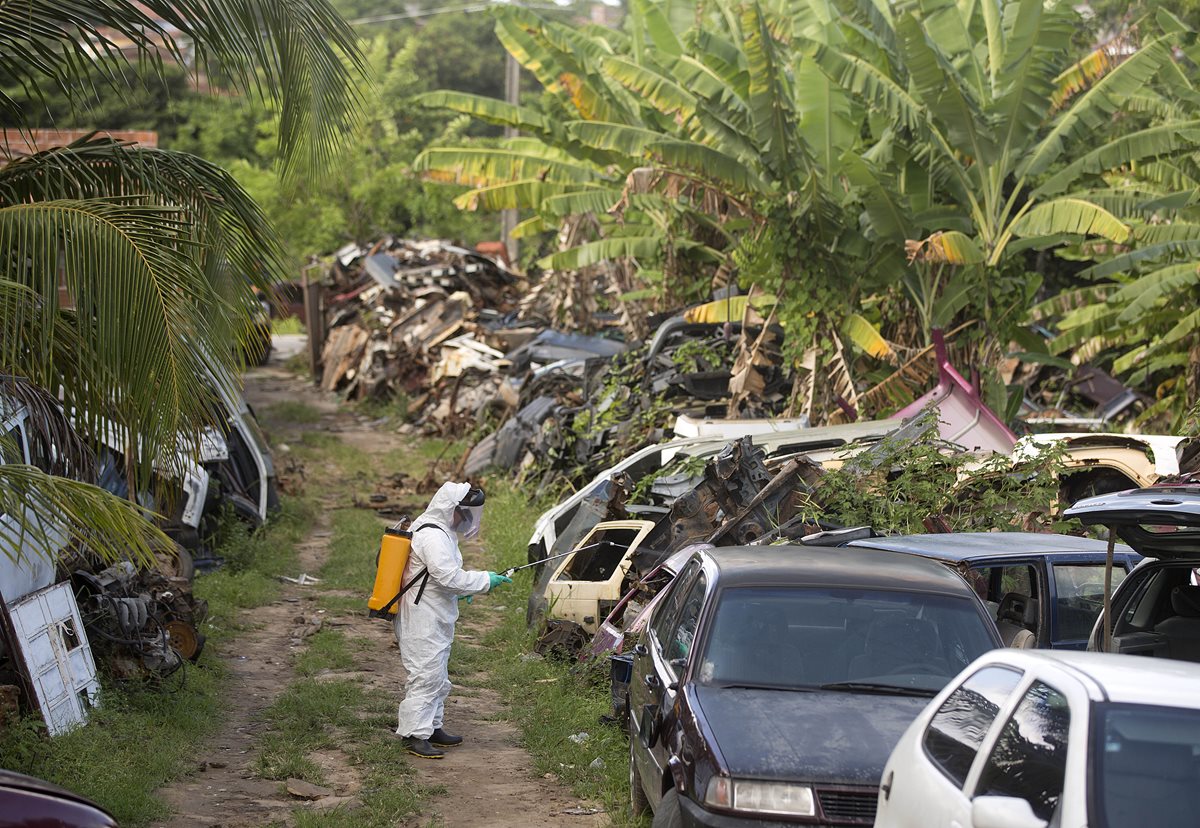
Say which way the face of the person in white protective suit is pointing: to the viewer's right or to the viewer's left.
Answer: to the viewer's right

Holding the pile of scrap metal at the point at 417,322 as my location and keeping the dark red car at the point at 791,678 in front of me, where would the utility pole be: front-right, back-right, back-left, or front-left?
back-left

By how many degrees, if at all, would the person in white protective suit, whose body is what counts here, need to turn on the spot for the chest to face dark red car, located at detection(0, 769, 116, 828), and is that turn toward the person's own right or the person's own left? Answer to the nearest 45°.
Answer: approximately 90° to the person's own right

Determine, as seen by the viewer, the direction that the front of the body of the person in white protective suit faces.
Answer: to the viewer's right

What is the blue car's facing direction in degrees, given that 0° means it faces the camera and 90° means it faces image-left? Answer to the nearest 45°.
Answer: approximately 45°

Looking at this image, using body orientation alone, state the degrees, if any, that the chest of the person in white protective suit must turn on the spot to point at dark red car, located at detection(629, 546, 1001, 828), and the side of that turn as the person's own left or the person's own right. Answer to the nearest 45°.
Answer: approximately 45° to the person's own right

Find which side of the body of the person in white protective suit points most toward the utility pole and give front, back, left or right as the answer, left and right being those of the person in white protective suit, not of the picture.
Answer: left

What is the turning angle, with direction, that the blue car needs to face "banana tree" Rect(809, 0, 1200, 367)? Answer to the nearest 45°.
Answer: approximately 135° to its right

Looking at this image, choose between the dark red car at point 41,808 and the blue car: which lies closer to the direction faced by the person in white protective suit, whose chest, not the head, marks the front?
the blue car

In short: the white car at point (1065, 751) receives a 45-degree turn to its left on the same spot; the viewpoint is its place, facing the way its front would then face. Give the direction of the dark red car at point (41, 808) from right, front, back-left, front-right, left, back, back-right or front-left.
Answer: back

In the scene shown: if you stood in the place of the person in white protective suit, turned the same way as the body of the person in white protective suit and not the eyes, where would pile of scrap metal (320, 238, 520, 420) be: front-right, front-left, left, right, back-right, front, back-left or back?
left

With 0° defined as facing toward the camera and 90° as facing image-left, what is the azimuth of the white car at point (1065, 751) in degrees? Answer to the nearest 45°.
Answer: approximately 315°

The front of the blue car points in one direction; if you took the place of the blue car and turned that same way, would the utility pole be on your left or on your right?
on your right

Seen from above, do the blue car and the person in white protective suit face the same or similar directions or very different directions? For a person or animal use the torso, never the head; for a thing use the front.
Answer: very different directions

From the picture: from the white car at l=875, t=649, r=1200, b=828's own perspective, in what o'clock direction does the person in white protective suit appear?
The person in white protective suit is roughly at 6 o'clock from the white car.
